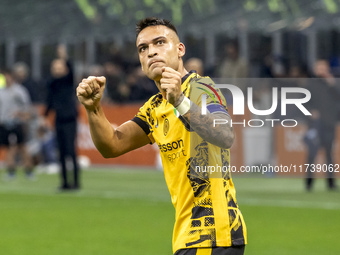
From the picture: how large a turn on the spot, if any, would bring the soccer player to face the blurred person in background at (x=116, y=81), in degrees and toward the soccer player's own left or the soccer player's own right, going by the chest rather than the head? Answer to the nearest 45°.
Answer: approximately 135° to the soccer player's own right

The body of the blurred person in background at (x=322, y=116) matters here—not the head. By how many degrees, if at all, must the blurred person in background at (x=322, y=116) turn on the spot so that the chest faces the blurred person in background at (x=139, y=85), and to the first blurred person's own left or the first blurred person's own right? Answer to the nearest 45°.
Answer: approximately 135° to the first blurred person's own right

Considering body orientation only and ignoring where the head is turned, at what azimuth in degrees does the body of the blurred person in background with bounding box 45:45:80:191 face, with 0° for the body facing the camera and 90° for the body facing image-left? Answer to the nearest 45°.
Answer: approximately 45°

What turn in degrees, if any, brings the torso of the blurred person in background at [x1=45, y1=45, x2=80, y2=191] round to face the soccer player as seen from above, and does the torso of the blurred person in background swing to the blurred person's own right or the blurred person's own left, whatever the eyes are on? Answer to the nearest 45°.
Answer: approximately 45° to the blurred person's own left

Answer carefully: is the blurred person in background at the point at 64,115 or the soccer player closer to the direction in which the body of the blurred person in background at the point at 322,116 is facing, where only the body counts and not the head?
the soccer player

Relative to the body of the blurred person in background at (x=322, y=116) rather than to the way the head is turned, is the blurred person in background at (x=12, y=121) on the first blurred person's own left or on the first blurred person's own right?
on the first blurred person's own right
